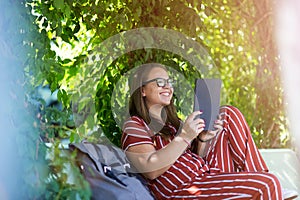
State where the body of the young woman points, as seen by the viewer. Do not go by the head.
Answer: to the viewer's right

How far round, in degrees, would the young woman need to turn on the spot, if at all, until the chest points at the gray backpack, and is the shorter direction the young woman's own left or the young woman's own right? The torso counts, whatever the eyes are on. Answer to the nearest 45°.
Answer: approximately 135° to the young woman's own right

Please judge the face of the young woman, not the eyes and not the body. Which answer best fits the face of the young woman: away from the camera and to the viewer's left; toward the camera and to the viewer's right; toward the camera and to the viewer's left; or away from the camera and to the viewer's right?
toward the camera and to the viewer's right
